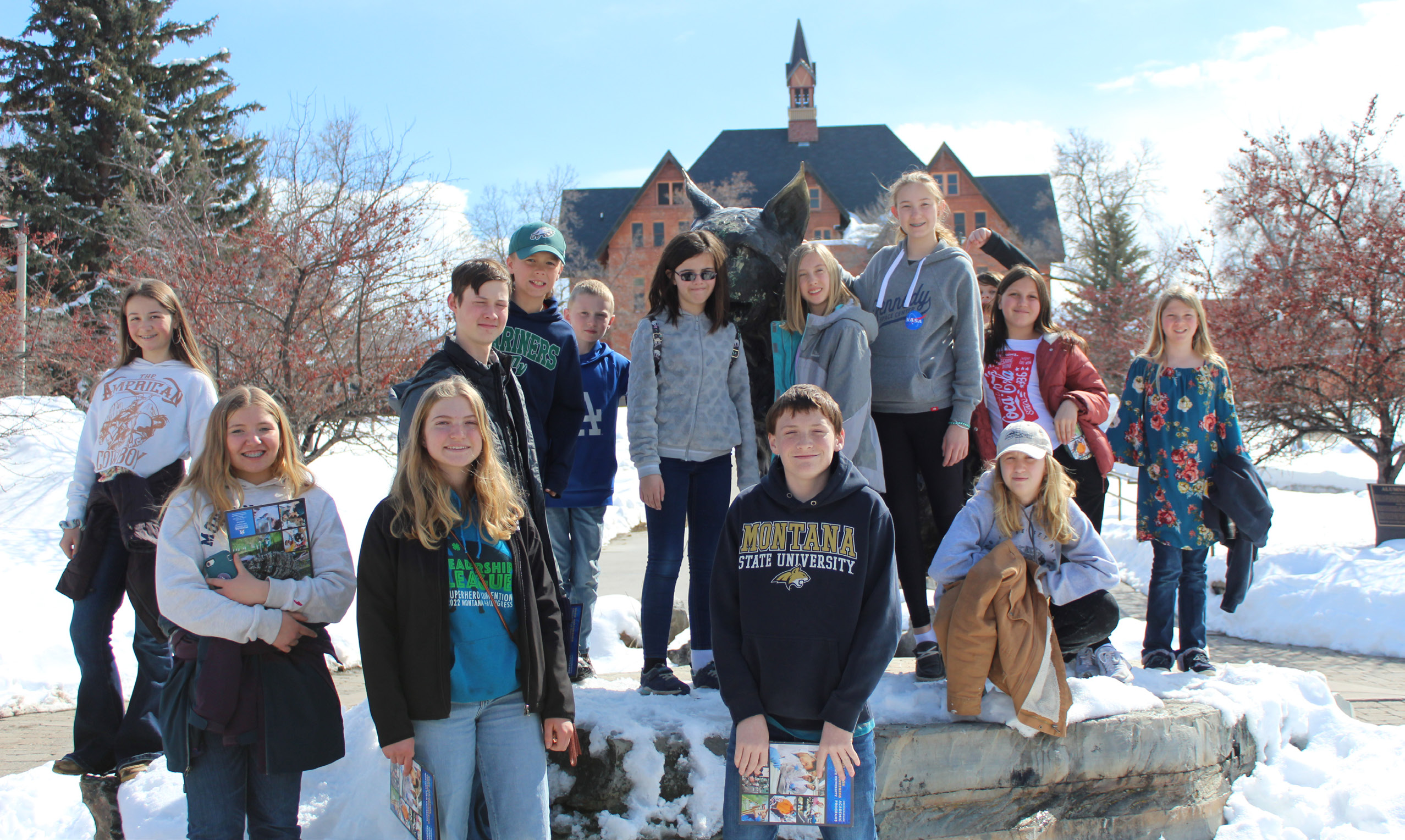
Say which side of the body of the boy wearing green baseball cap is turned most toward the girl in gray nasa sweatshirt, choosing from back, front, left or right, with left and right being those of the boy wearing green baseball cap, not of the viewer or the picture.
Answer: left

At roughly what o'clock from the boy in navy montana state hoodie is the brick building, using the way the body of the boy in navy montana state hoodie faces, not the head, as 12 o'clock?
The brick building is roughly at 6 o'clock from the boy in navy montana state hoodie.

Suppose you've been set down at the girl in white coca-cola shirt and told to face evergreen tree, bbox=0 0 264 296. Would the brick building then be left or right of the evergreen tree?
right

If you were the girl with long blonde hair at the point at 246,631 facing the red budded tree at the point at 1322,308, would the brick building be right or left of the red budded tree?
left

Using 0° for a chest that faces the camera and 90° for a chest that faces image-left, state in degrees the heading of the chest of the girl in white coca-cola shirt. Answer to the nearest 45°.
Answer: approximately 45°

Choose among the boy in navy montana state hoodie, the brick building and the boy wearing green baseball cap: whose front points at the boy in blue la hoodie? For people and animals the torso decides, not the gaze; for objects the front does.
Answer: the brick building
